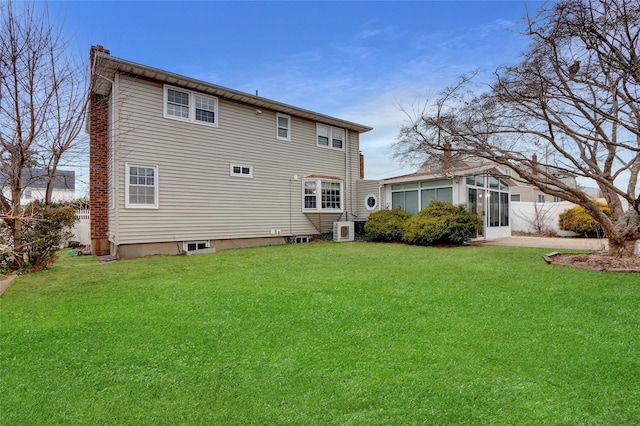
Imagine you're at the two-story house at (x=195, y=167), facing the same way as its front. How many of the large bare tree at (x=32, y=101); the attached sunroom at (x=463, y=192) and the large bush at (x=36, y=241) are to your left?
2

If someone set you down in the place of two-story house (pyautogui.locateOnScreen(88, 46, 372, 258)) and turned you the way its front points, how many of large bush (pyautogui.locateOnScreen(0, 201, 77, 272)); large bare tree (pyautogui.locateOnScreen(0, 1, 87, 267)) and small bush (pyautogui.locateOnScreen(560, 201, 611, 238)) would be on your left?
2

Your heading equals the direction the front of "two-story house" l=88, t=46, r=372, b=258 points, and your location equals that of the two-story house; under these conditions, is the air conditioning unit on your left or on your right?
on your right

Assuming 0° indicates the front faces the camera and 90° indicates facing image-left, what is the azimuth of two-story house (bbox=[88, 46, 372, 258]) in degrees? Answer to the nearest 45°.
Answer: approximately 135°

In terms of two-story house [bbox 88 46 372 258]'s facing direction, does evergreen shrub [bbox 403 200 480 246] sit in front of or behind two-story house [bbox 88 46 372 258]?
behind
